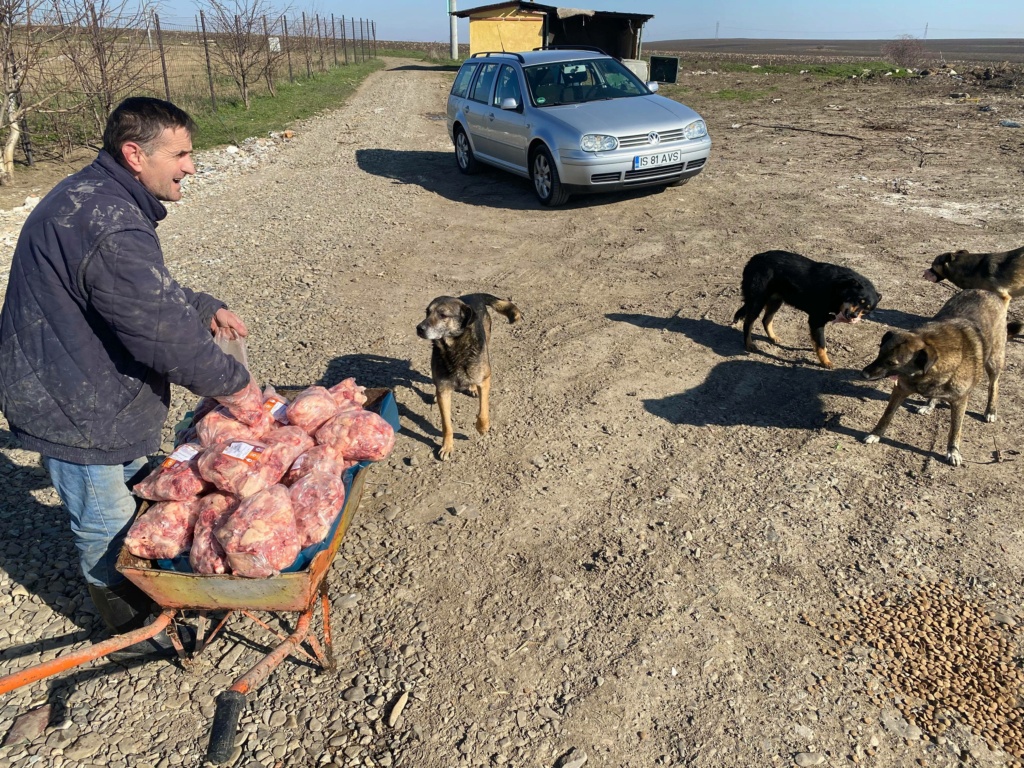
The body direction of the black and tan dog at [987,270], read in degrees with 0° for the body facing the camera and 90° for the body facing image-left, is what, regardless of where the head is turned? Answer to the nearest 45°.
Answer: approximately 90°

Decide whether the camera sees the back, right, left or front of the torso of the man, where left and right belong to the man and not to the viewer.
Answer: right

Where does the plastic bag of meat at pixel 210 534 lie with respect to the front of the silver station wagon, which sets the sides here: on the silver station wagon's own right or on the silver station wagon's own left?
on the silver station wagon's own right

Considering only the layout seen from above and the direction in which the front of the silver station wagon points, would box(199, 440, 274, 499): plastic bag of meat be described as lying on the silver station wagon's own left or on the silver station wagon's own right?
on the silver station wagon's own right

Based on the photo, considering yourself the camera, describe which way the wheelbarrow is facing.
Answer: facing away from the viewer and to the right of the viewer

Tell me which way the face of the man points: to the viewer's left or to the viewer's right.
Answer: to the viewer's right

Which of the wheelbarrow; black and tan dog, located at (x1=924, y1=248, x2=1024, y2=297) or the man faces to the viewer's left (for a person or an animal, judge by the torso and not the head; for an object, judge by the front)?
the black and tan dog

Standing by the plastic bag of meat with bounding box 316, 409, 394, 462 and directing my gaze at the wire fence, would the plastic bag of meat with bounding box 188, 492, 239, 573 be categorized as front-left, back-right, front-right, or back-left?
back-left

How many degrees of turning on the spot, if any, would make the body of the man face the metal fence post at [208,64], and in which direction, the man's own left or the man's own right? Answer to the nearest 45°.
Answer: approximately 90° to the man's own left
